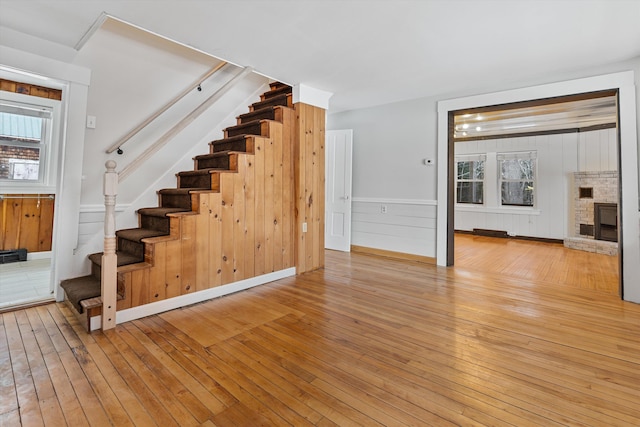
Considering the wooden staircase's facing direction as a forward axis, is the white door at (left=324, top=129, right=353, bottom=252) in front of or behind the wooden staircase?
behind

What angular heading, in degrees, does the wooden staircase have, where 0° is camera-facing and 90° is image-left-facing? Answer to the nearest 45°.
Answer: approximately 45°

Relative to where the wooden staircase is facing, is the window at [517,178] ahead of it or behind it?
behind

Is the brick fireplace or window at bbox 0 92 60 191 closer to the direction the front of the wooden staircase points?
the window

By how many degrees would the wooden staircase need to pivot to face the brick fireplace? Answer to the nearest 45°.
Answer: approximately 135° to its left
